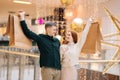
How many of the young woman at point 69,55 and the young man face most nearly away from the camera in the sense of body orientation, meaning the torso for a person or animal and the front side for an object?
0

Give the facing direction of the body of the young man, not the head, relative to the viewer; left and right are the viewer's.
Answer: facing the viewer and to the right of the viewer

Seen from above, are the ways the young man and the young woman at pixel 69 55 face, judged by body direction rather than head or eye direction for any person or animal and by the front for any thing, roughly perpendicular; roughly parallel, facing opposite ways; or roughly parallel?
roughly perpendicular

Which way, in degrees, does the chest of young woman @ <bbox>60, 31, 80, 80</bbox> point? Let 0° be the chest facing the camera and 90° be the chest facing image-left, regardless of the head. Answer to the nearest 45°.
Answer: approximately 45°
